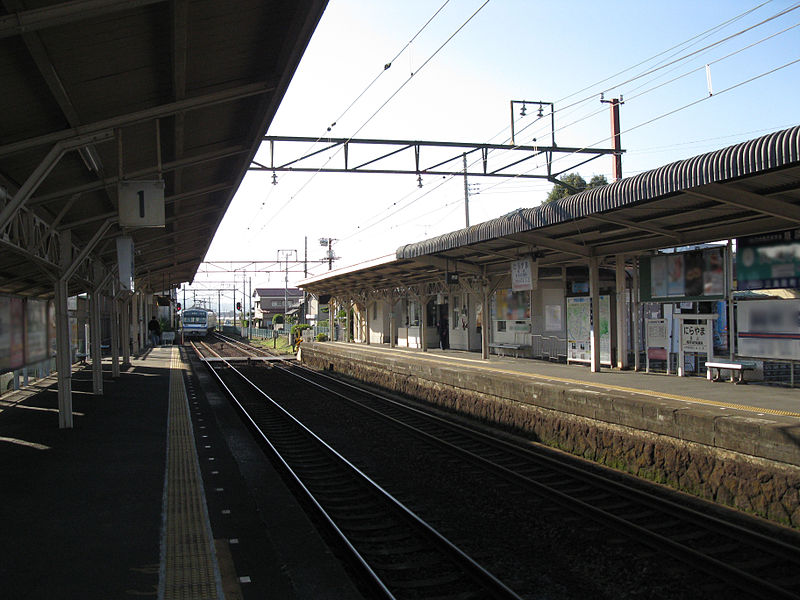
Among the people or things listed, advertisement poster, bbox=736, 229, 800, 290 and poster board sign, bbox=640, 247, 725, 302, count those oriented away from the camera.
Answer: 0

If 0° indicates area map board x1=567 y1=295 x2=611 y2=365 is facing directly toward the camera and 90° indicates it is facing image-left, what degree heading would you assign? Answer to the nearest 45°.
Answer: approximately 45°

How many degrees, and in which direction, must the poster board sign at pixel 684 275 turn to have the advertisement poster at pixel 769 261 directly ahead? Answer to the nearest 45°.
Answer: approximately 90° to its left

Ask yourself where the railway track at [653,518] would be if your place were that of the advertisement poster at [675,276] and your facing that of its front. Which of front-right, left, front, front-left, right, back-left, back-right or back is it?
front-left

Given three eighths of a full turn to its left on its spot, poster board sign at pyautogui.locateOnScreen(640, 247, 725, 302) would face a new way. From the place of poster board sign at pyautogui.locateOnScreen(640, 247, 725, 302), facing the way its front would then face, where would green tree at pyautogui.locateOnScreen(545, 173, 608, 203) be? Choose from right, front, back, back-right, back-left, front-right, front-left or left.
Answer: left

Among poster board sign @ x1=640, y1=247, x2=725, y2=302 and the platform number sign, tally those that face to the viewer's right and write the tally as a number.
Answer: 0

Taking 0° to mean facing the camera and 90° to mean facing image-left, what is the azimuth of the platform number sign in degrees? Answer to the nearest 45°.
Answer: approximately 0°

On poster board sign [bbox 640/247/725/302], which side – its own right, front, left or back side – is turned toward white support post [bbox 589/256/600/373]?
right

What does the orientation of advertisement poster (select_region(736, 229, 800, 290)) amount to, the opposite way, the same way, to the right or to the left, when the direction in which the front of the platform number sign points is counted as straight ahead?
to the right

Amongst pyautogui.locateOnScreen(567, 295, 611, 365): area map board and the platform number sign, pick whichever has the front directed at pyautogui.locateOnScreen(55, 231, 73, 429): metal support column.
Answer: the area map board
